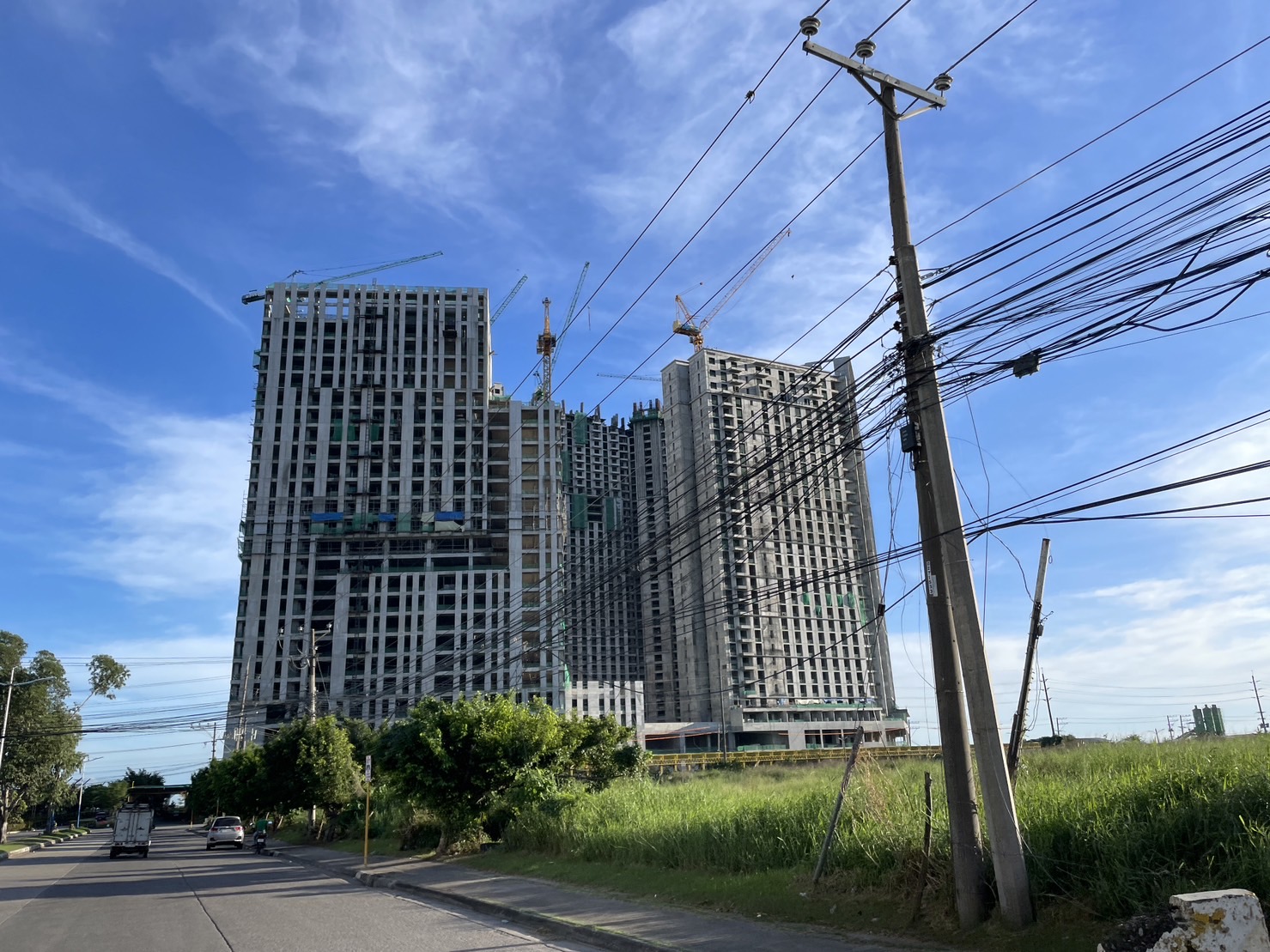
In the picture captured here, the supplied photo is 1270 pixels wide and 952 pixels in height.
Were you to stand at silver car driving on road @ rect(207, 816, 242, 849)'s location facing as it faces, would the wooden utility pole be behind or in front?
behind

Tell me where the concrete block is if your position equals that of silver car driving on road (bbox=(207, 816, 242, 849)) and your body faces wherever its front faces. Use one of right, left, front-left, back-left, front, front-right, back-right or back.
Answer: back

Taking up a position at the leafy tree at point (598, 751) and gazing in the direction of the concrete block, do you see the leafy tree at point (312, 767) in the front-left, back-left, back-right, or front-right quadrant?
back-right

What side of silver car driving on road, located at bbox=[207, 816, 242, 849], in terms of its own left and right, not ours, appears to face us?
back
